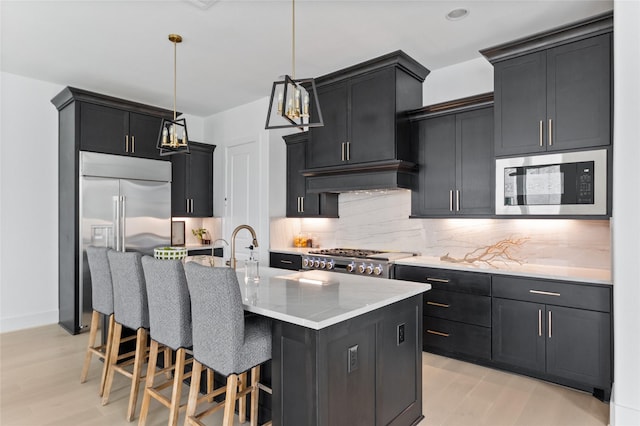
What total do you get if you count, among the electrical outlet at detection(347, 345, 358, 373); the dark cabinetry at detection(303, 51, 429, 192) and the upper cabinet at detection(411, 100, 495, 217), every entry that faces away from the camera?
0

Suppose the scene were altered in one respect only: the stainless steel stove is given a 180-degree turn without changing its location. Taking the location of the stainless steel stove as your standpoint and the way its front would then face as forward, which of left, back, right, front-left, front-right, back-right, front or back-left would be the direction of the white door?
left

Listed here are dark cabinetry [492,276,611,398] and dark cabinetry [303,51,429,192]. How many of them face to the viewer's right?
0

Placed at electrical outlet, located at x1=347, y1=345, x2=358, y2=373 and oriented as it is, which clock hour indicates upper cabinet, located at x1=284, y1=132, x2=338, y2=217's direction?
The upper cabinet is roughly at 7 o'clock from the electrical outlet.

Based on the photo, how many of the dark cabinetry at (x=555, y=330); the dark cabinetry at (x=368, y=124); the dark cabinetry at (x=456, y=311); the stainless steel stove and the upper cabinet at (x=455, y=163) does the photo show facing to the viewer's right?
0

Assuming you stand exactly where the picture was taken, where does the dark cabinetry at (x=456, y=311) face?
facing the viewer and to the left of the viewer

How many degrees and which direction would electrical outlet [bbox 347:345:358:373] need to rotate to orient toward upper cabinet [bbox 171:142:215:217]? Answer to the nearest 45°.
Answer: approximately 180°

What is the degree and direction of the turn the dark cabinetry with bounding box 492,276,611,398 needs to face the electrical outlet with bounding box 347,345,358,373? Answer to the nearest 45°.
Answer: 0° — it already faces it

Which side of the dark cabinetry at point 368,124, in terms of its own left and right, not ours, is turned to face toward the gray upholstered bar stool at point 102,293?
front

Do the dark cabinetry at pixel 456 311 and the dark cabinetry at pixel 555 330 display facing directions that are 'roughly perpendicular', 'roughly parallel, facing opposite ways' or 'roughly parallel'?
roughly parallel

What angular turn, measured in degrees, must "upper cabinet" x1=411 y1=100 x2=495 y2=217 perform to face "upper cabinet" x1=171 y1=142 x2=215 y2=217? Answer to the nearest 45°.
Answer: approximately 45° to its right

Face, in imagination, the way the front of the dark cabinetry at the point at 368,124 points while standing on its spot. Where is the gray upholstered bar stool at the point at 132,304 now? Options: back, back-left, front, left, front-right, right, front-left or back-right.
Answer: front

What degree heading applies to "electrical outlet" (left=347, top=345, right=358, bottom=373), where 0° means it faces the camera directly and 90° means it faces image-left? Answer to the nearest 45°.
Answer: approximately 315°

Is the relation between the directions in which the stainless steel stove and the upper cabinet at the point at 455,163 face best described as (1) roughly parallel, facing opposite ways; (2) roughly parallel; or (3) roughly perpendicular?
roughly parallel
